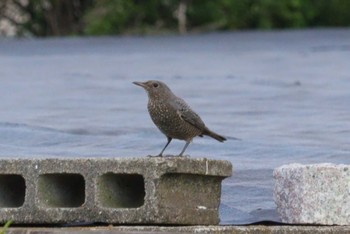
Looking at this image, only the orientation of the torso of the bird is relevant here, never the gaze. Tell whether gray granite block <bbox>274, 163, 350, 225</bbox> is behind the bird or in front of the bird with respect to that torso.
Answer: behind

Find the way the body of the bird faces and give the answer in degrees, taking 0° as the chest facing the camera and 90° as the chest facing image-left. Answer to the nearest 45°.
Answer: approximately 90°
